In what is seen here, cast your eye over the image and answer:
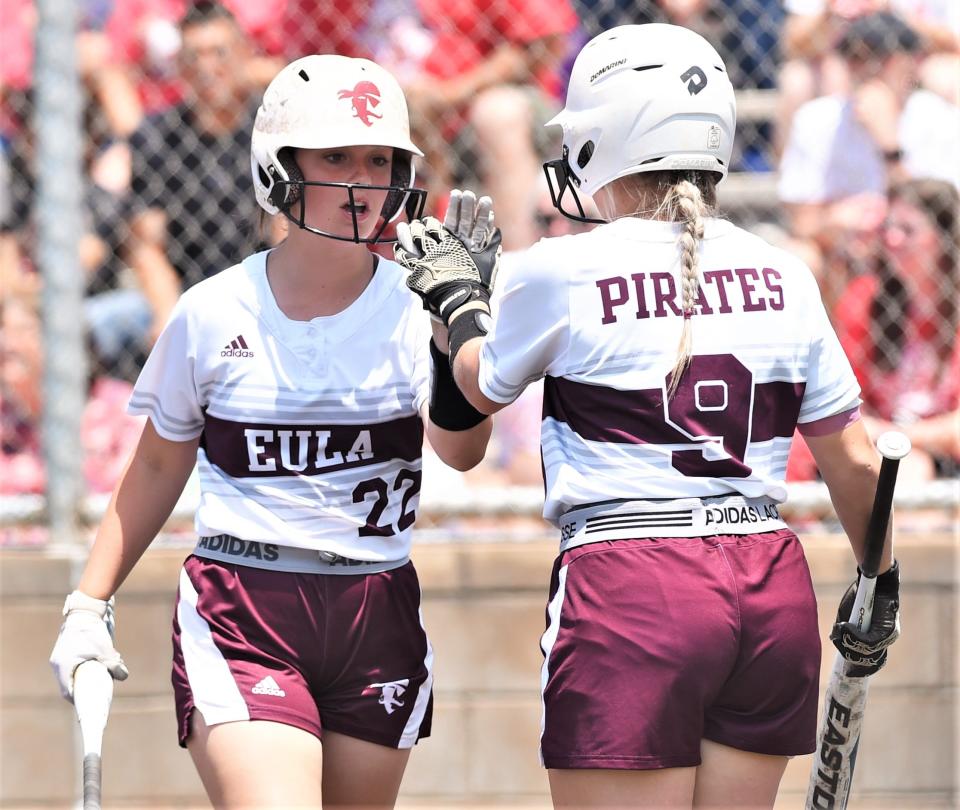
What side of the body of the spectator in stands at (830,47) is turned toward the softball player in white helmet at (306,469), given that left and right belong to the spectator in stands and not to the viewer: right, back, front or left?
front

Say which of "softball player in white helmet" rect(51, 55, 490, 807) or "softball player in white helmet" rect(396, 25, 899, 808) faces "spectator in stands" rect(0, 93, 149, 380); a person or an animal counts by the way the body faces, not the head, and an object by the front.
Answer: "softball player in white helmet" rect(396, 25, 899, 808)

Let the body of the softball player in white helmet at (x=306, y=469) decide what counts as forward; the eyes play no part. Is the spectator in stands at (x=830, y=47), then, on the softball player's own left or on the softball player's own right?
on the softball player's own left

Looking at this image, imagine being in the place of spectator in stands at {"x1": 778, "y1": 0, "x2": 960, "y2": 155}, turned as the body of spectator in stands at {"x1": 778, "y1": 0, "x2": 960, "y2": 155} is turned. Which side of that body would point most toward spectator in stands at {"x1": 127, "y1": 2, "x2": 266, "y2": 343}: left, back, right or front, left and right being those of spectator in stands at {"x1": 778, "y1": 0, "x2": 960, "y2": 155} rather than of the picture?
right

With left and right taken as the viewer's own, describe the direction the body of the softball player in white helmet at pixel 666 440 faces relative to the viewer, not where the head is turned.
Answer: facing away from the viewer and to the left of the viewer

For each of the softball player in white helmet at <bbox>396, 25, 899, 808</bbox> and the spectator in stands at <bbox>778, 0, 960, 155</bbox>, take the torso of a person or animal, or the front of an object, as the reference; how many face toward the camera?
1

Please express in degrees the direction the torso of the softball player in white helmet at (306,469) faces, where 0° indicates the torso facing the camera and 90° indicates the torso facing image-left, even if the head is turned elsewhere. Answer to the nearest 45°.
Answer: approximately 315°

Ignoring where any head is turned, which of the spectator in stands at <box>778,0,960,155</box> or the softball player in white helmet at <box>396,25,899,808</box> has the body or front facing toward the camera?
the spectator in stands

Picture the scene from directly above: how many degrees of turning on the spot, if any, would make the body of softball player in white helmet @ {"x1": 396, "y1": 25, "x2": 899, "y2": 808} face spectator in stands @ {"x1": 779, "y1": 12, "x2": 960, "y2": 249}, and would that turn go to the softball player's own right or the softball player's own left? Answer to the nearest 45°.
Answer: approximately 45° to the softball player's own right

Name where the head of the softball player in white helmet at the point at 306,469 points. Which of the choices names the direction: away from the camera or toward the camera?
toward the camera

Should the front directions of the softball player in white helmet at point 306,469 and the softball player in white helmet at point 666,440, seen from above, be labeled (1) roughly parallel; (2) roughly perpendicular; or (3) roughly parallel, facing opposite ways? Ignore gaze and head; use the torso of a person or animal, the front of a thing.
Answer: roughly parallel, facing opposite ways

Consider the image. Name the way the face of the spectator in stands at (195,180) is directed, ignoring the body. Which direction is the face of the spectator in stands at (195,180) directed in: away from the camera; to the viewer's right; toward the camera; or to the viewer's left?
toward the camera

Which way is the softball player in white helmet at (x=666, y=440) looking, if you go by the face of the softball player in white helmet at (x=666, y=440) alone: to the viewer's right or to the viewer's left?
to the viewer's left

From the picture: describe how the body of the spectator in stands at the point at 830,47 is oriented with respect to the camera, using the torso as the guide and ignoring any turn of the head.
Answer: toward the camera
